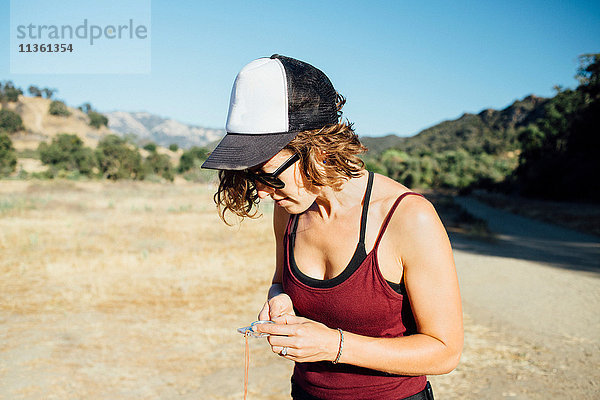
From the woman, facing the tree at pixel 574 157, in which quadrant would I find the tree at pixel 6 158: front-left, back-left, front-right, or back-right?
front-left

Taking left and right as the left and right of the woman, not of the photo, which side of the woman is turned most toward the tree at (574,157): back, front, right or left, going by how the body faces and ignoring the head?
back

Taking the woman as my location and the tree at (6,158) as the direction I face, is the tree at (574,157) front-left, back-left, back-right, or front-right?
front-right

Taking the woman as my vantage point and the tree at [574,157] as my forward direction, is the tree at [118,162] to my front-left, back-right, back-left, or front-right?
front-left

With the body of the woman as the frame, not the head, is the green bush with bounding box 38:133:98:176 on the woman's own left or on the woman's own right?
on the woman's own right

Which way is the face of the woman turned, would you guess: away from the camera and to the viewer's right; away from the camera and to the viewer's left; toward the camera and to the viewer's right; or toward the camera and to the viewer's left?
toward the camera and to the viewer's left

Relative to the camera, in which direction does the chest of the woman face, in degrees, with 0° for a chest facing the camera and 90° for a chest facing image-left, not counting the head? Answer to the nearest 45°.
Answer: approximately 45°

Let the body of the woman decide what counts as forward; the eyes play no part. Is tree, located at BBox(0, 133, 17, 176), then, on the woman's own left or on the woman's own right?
on the woman's own right
